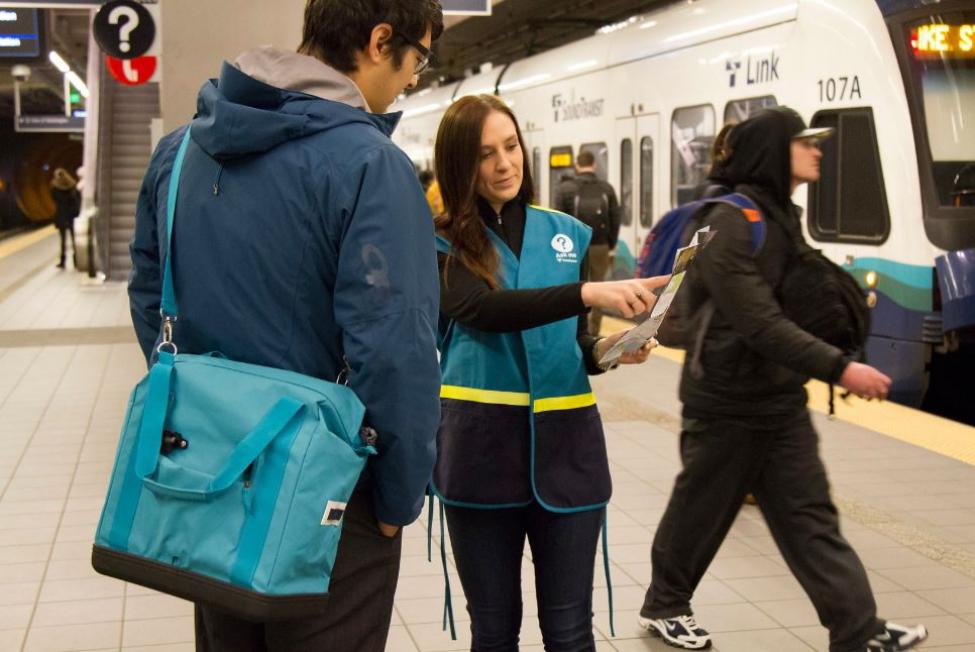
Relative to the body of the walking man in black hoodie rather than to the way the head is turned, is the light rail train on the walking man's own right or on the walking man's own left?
on the walking man's own left

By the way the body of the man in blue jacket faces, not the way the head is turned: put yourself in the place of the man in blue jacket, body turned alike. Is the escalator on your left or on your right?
on your left

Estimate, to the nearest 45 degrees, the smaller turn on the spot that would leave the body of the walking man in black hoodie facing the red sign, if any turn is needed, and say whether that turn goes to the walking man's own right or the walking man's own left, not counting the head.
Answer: approximately 135° to the walking man's own left

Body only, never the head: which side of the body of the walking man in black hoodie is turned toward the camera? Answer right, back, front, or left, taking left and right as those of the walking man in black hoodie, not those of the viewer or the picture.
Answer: right

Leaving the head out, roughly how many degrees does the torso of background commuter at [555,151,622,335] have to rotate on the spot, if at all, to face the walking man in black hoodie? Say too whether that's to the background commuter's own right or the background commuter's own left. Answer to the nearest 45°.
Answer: approximately 180°

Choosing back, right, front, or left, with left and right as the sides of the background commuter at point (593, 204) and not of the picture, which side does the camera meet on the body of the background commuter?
back

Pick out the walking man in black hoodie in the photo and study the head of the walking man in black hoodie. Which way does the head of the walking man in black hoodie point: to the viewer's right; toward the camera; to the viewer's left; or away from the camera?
to the viewer's right

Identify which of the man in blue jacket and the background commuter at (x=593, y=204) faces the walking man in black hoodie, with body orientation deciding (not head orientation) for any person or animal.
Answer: the man in blue jacket

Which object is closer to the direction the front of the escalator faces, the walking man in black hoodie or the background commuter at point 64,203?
the walking man in black hoodie

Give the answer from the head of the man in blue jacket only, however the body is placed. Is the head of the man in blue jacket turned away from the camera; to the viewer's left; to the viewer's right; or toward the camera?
to the viewer's right
